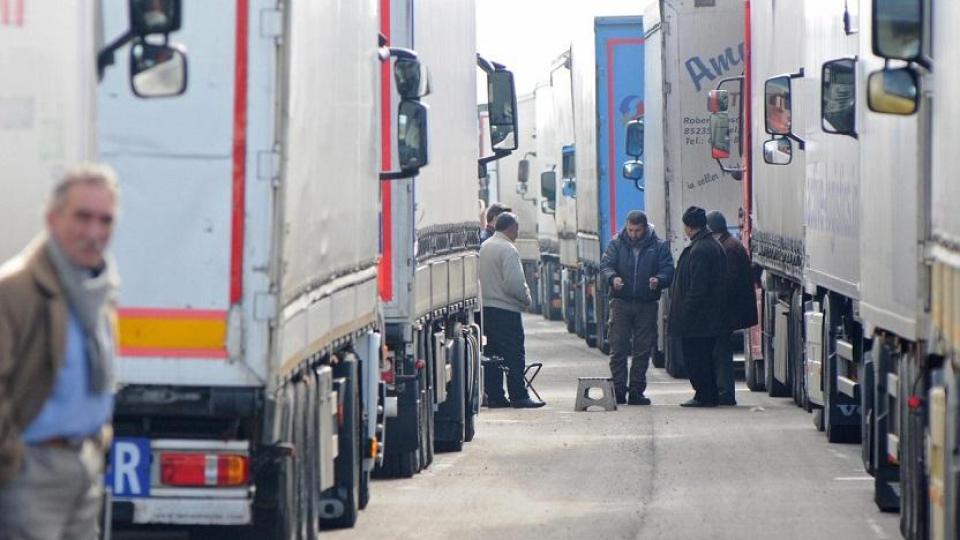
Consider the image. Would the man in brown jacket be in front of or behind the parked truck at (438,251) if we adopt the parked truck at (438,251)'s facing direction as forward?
behind

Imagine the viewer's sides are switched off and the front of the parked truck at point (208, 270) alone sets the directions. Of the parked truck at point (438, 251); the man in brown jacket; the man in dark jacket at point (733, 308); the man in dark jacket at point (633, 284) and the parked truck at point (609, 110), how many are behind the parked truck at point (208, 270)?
1

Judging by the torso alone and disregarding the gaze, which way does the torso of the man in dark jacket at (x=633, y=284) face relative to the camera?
toward the camera

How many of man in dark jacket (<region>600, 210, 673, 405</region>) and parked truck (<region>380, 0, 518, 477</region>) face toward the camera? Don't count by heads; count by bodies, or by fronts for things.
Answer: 1

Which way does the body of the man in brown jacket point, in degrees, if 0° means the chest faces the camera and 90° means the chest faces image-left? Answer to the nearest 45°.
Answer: approximately 315°

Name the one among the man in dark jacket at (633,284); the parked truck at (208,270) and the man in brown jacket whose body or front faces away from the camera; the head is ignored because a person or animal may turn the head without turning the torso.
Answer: the parked truck

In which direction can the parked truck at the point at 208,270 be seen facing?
away from the camera

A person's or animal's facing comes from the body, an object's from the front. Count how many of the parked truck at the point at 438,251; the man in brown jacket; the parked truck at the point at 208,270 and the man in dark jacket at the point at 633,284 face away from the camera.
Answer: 2

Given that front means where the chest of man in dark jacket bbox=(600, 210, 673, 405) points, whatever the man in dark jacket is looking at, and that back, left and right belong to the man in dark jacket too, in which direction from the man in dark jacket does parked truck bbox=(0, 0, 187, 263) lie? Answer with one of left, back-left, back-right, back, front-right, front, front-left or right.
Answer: front

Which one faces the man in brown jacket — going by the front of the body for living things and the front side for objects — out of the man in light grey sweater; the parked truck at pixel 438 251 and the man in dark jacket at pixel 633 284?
the man in dark jacket

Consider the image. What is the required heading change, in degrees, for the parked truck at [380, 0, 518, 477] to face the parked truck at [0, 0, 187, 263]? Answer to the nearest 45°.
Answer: approximately 180°

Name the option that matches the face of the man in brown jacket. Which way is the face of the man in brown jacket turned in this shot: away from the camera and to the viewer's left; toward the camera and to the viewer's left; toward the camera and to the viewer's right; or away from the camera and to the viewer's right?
toward the camera and to the viewer's right

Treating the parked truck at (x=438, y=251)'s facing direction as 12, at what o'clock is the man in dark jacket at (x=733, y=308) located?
The man in dark jacket is roughly at 1 o'clock from the parked truck.

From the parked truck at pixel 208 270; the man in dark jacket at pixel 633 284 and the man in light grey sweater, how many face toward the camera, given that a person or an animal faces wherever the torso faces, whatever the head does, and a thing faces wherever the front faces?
1

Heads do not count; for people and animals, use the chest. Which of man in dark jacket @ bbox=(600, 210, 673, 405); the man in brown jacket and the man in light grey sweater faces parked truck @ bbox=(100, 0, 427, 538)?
the man in dark jacket

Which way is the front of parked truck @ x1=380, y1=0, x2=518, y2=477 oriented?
away from the camera

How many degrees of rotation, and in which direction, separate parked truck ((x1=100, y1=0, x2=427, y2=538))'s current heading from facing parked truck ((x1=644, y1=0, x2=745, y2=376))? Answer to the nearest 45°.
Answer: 0° — it already faces it
